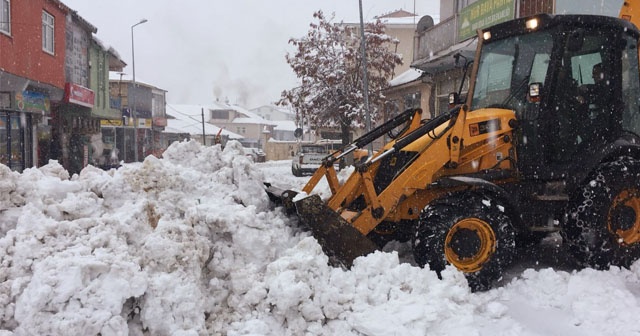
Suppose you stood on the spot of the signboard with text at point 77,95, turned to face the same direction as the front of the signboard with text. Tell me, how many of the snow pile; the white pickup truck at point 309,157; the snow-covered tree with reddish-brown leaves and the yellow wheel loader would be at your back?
0

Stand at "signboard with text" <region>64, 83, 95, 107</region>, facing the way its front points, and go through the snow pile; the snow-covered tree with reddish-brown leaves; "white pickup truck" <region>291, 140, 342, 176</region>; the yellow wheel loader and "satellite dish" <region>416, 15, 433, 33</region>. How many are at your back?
0

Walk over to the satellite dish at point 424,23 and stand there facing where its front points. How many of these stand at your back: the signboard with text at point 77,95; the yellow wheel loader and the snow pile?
0

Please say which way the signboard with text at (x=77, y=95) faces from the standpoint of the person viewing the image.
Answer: facing the viewer and to the right of the viewer

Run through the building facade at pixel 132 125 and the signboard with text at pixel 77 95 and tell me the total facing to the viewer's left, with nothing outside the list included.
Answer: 0

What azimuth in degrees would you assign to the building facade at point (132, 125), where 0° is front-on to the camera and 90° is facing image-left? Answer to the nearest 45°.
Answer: approximately 315°

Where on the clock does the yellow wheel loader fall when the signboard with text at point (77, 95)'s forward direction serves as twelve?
The yellow wheel loader is roughly at 1 o'clock from the signboard with text.

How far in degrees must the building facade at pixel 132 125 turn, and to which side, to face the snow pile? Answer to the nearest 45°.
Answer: approximately 45° to its right

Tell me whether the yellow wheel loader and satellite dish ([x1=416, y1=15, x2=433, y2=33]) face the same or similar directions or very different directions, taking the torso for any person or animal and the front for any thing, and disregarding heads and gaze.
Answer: same or similar directions

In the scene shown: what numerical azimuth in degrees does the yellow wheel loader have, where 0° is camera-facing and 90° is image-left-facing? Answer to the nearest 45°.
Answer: approximately 45°

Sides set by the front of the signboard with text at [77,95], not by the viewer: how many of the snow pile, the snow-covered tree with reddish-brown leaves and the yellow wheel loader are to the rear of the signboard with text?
0

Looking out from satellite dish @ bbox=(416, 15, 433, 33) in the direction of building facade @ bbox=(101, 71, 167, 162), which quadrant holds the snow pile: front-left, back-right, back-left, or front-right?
back-left

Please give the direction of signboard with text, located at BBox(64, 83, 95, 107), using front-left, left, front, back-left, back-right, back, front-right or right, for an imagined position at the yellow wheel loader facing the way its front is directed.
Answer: right

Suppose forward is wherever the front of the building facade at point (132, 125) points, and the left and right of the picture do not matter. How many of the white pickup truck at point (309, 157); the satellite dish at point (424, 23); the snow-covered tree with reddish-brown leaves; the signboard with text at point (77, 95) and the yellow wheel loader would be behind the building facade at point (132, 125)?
0

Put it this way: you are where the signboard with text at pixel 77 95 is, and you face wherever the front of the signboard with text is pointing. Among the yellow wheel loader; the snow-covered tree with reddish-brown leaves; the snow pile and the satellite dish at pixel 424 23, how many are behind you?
0
